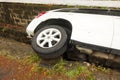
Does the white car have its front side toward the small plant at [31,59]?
no
